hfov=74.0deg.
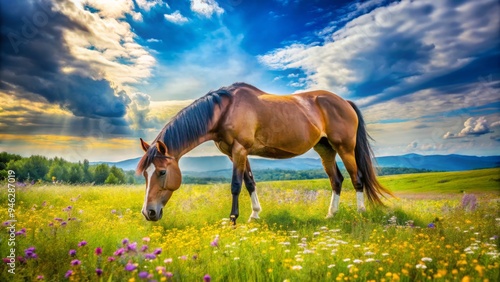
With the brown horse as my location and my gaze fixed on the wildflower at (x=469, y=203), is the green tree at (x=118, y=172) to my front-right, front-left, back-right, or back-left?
back-left

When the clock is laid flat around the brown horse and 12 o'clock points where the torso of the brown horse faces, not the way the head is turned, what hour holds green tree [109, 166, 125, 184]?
The green tree is roughly at 2 o'clock from the brown horse.

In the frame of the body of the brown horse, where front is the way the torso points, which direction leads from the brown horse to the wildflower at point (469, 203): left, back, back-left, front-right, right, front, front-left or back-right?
back

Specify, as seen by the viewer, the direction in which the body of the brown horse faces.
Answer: to the viewer's left

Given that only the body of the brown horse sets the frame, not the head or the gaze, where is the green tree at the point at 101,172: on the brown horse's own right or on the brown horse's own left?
on the brown horse's own right

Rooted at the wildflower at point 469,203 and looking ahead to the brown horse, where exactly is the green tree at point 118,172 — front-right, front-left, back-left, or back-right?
front-right

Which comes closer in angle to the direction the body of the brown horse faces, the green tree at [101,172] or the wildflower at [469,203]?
the green tree

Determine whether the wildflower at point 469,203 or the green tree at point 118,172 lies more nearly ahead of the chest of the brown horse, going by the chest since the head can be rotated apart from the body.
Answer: the green tree
